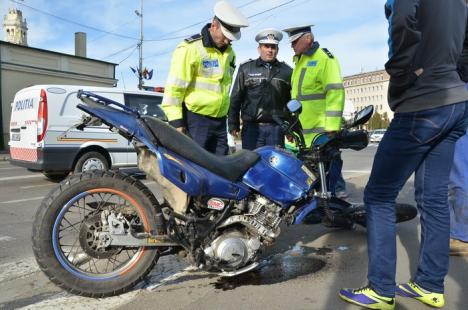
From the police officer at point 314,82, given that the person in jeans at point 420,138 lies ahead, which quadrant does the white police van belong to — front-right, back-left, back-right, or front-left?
back-right

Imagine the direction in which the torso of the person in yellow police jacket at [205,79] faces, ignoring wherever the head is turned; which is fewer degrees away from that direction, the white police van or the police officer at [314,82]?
the police officer

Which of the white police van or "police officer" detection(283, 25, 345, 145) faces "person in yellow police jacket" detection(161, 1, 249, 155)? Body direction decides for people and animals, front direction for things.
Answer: the police officer

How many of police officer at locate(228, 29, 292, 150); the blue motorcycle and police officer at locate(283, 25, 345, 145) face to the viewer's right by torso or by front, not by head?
1

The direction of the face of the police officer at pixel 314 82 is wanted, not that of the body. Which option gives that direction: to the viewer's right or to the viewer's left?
to the viewer's left

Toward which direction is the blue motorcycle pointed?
to the viewer's right

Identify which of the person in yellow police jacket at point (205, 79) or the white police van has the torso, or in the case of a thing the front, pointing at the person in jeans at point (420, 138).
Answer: the person in yellow police jacket

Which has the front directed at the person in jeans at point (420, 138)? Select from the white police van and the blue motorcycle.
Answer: the blue motorcycle

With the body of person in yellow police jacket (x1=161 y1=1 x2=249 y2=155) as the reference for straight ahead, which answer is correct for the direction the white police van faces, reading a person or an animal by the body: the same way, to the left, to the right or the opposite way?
to the left

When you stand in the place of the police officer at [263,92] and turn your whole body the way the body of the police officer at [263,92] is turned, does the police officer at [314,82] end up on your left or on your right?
on your left

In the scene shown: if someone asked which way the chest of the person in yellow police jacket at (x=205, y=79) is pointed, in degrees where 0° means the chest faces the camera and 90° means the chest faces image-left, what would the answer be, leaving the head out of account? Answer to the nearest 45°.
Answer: approximately 315°

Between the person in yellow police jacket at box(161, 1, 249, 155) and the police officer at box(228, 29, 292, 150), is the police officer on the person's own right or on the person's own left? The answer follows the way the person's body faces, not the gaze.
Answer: on the person's own left
